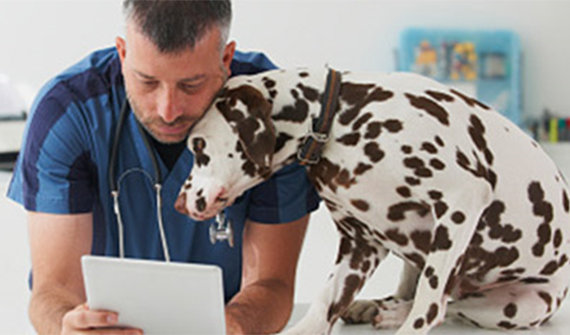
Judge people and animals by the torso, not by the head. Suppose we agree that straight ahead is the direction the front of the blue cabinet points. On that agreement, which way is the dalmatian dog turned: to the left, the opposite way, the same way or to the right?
to the right

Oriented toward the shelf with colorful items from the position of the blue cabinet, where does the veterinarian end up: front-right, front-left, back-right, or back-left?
back-right

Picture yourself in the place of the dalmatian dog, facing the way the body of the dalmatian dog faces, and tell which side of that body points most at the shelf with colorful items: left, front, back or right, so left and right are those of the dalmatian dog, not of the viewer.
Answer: right

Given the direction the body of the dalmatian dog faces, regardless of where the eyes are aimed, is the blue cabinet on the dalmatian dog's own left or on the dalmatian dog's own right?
on the dalmatian dog's own right

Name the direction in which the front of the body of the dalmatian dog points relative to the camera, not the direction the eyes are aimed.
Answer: to the viewer's left

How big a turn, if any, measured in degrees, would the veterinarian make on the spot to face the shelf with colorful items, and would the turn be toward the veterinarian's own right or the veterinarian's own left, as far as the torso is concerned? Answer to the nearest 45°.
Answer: approximately 135° to the veterinarian's own left

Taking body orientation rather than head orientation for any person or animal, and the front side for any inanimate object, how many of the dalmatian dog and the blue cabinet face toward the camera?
1

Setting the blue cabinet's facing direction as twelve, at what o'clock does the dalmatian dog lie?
The dalmatian dog is roughly at 12 o'clock from the blue cabinet.

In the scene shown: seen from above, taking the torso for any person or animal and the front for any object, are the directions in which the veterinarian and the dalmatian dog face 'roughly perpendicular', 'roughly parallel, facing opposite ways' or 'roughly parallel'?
roughly perpendicular

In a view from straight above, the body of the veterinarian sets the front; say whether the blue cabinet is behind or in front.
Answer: behind

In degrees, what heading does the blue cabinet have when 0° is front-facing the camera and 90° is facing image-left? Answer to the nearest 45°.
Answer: approximately 0°
